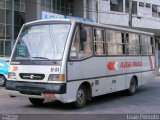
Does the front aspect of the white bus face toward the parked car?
no

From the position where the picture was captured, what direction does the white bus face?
facing the viewer and to the left of the viewer
